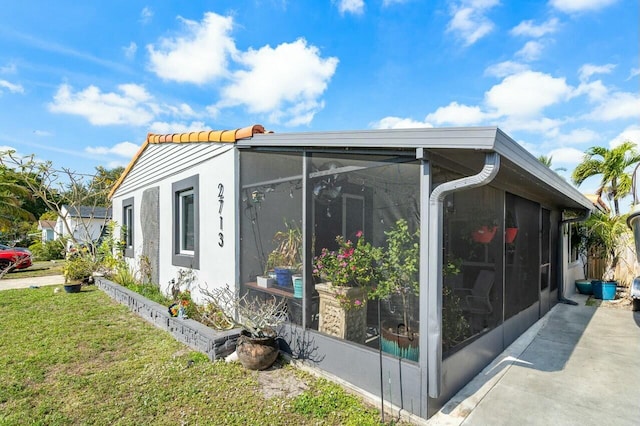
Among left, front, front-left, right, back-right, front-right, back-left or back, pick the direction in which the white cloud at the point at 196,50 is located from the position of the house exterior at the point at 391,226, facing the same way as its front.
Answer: right

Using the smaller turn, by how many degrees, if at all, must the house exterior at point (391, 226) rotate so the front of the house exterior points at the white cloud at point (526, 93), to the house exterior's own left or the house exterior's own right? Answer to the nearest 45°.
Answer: approximately 180°

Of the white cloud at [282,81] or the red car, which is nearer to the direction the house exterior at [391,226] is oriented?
the red car

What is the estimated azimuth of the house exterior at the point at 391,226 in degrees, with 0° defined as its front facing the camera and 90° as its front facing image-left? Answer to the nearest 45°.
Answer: approximately 45°

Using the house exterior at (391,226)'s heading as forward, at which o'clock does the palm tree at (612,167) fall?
The palm tree is roughly at 6 o'clock from the house exterior.

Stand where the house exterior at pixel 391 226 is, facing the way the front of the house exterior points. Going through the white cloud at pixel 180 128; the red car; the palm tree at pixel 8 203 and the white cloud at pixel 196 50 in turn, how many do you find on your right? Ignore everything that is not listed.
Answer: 4

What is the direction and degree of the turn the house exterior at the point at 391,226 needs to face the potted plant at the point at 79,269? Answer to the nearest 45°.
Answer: approximately 90° to its right

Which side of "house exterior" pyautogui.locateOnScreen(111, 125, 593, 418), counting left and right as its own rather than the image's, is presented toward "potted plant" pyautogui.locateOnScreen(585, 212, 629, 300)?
back

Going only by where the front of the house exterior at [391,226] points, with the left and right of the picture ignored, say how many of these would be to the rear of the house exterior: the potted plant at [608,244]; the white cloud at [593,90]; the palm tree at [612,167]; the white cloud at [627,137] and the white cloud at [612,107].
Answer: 5

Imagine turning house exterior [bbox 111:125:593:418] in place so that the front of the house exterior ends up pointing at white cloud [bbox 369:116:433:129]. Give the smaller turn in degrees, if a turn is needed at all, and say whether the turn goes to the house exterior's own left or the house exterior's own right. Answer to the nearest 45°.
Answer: approximately 135° to the house exterior's own right

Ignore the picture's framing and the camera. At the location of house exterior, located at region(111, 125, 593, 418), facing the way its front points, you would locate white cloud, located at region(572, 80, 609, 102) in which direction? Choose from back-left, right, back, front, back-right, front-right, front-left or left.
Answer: back

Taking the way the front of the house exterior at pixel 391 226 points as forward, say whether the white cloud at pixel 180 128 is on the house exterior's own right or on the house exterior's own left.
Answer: on the house exterior's own right
